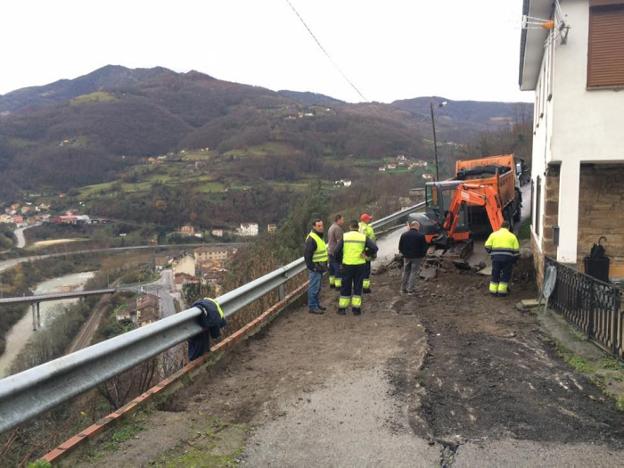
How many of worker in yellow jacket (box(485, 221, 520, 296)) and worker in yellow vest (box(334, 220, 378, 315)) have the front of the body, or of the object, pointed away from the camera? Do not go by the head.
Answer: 2

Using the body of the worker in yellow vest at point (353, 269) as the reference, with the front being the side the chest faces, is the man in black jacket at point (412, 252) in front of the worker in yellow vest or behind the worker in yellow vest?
in front

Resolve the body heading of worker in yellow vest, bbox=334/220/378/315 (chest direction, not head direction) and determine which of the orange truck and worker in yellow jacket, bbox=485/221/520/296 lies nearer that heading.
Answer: the orange truck

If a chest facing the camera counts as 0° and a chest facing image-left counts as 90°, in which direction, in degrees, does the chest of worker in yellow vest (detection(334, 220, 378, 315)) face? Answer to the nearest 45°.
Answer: approximately 180°

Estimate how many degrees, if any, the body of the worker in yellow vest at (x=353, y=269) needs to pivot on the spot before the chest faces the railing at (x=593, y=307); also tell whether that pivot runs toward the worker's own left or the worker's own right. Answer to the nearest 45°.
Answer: approximately 135° to the worker's own right

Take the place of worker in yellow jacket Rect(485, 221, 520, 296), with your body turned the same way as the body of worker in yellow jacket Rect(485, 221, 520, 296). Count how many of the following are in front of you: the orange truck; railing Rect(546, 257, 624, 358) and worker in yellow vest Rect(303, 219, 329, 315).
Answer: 1

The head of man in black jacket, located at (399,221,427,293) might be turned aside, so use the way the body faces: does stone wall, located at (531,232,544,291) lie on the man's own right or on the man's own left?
on the man's own right
